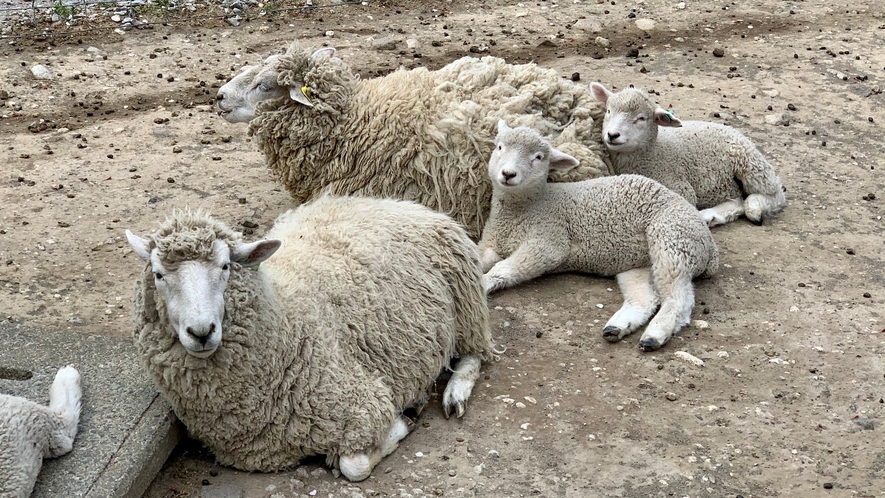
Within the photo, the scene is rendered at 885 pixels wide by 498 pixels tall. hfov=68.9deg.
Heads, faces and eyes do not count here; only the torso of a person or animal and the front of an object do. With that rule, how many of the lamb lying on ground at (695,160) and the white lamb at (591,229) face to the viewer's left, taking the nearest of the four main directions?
2

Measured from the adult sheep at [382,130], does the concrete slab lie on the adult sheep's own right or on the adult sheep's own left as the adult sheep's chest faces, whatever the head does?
on the adult sheep's own left

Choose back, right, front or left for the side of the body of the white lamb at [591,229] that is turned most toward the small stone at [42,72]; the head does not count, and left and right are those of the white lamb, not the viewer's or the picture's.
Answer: front

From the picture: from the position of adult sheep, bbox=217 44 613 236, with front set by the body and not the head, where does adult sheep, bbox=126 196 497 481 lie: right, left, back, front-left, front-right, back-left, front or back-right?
left

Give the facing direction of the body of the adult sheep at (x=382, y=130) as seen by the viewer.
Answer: to the viewer's left

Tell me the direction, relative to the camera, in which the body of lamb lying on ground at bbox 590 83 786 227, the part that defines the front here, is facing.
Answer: to the viewer's left

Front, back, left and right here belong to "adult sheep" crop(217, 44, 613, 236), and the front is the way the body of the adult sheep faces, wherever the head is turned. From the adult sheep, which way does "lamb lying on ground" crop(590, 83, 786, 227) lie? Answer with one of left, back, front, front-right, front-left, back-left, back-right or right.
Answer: back

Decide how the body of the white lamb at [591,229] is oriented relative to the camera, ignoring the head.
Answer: to the viewer's left

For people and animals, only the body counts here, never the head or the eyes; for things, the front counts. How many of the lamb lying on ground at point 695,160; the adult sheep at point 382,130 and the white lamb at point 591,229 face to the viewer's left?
3

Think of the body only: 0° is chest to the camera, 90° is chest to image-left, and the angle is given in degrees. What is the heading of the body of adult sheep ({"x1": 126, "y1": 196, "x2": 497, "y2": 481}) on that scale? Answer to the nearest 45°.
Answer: approximately 45°

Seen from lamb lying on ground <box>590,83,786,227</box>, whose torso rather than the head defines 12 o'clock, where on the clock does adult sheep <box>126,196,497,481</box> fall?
The adult sheep is roughly at 10 o'clock from the lamb lying on ground.

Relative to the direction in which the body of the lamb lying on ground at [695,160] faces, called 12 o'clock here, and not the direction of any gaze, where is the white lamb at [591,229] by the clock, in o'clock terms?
The white lamb is roughly at 10 o'clock from the lamb lying on ground.
